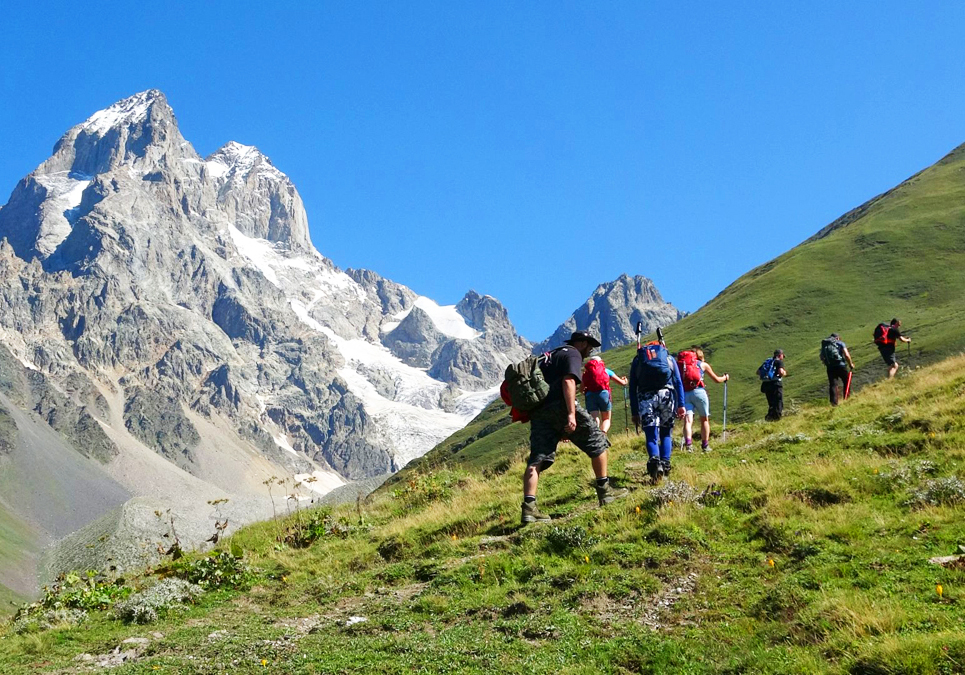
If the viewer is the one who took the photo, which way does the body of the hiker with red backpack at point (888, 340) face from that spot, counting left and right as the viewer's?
facing away from the viewer and to the right of the viewer

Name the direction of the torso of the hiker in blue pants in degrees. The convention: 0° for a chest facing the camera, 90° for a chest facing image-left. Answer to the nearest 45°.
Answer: approximately 180°

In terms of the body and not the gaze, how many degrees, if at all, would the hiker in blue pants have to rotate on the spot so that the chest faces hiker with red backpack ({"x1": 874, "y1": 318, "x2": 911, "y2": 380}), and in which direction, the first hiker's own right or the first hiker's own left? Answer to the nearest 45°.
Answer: approximately 45° to the first hiker's own right

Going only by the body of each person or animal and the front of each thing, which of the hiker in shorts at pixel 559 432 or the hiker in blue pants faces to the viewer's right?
the hiker in shorts

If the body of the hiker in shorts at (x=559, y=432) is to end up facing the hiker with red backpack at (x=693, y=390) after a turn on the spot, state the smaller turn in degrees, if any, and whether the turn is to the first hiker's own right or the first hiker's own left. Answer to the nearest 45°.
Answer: approximately 45° to the first hiker's own left

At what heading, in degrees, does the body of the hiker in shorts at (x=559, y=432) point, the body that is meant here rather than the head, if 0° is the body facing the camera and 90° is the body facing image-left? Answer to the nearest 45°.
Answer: approximately 270°

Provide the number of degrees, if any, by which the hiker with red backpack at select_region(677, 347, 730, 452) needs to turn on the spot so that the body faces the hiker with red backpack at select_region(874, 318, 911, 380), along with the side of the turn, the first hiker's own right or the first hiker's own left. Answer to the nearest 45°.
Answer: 0° — they already face them

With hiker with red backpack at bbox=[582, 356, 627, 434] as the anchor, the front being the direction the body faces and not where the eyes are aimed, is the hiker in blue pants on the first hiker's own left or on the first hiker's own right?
on the first hiker's own right

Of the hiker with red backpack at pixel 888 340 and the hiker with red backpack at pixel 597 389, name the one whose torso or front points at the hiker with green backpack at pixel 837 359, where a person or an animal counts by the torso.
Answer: the hiker with red backpack at pixel 597 389

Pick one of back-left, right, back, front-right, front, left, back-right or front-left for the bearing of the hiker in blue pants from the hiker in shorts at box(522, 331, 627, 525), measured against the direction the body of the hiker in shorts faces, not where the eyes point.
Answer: front-left
